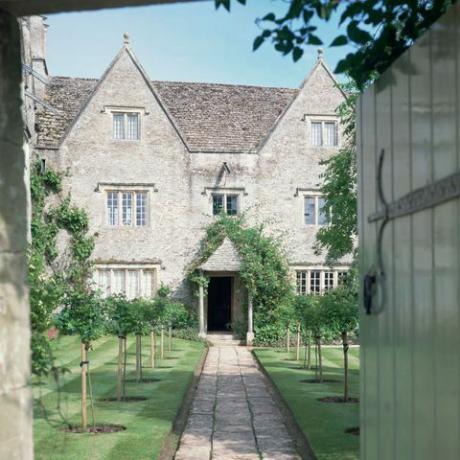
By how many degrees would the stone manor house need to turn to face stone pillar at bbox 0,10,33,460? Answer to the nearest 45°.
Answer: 0° — it already faces it

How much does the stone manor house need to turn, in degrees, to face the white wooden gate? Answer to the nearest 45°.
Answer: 0° — it already faces it

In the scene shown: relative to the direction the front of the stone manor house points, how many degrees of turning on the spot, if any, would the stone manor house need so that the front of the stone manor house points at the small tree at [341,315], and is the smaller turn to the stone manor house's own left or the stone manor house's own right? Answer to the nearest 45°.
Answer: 0° — it already faces it

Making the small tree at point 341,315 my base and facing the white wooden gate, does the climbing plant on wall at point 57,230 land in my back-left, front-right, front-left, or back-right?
back-right

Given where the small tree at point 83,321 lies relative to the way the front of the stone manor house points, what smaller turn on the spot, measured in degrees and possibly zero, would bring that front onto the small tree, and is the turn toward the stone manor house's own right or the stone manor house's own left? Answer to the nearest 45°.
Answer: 0° — it already faces it

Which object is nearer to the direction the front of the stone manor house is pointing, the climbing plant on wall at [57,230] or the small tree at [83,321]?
the small tree

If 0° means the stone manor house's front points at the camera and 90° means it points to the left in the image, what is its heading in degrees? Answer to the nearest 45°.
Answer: approximately 0°
